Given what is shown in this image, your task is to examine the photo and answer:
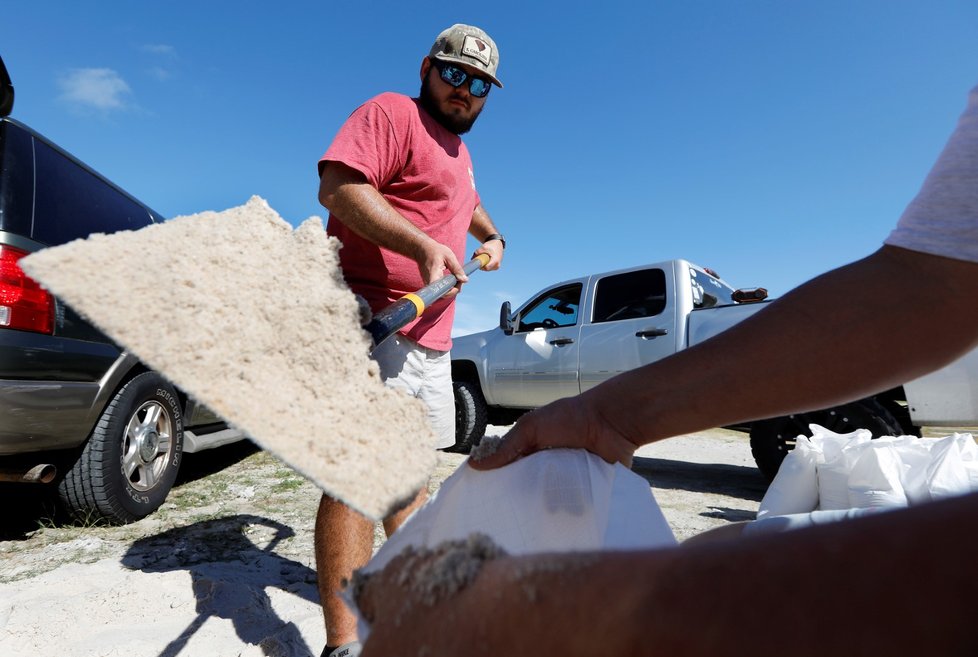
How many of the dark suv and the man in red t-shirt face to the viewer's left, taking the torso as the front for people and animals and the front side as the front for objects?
0

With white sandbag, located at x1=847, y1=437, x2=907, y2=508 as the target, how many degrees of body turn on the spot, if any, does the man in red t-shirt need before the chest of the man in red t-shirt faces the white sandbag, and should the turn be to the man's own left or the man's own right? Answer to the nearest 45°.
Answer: approximately 45° to the man's own left

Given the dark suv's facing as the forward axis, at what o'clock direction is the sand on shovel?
The sand on shovel is roughly at 4 o'clock from the dark suv.

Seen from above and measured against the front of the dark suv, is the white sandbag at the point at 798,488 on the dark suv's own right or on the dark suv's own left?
on the dark suv's own right

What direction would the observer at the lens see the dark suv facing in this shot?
facing away from the viewer and to the right of the viewer

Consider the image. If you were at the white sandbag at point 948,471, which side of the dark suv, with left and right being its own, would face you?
right

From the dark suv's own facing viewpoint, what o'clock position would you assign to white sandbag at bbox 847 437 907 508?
The white sandbag is roughly at 3 o'clock from the dark suv.

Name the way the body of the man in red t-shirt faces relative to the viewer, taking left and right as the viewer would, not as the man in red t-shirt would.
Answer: facing the viewer and to the right of the viewer

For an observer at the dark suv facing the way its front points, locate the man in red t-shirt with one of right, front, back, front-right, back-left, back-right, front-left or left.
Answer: right

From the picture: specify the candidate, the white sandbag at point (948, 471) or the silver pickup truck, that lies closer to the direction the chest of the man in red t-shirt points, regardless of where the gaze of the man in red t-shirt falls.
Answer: the white sandbag
